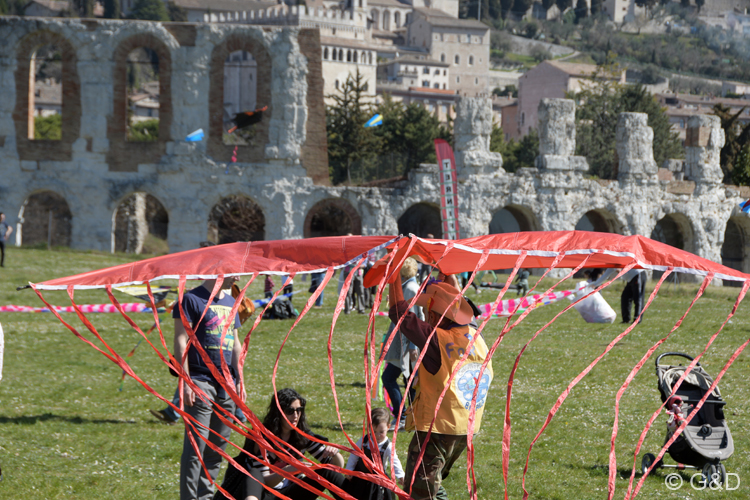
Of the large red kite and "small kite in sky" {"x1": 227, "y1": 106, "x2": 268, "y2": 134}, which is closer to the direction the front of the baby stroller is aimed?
the large red kite

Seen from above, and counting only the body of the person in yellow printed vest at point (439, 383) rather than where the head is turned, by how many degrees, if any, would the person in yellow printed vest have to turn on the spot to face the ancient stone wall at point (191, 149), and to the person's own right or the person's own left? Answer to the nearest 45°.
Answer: approximately 45° to the person's own right

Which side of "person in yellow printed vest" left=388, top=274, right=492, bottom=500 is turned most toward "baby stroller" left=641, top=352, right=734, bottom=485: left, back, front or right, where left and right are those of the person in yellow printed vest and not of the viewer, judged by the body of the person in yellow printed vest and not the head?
right

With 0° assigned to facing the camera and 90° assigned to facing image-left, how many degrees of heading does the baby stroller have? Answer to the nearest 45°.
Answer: approximately 315°

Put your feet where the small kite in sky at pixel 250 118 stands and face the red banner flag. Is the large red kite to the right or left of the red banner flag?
right

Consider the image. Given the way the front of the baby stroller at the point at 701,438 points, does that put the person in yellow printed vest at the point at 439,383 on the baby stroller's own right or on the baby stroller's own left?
on the baby stroller's own right

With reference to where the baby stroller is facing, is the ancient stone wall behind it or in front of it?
behind

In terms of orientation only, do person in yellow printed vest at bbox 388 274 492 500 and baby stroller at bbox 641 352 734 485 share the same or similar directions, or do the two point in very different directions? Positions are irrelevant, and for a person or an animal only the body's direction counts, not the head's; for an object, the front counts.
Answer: very different directions

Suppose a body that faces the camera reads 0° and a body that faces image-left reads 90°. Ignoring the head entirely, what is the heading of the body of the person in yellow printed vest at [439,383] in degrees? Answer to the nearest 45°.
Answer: approximately 135°

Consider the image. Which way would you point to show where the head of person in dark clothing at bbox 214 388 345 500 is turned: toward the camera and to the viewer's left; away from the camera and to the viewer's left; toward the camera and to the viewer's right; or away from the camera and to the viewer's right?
toward the camera and to the viewer's right

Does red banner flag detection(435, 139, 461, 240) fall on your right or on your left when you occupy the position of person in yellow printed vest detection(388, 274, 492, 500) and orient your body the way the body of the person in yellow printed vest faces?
on your right

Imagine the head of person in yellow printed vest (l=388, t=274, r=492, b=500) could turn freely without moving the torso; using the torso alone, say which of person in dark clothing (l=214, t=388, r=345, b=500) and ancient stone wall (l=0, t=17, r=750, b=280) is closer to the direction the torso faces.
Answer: the ancient stone wall

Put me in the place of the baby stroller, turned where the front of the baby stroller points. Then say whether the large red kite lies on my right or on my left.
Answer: on my right
